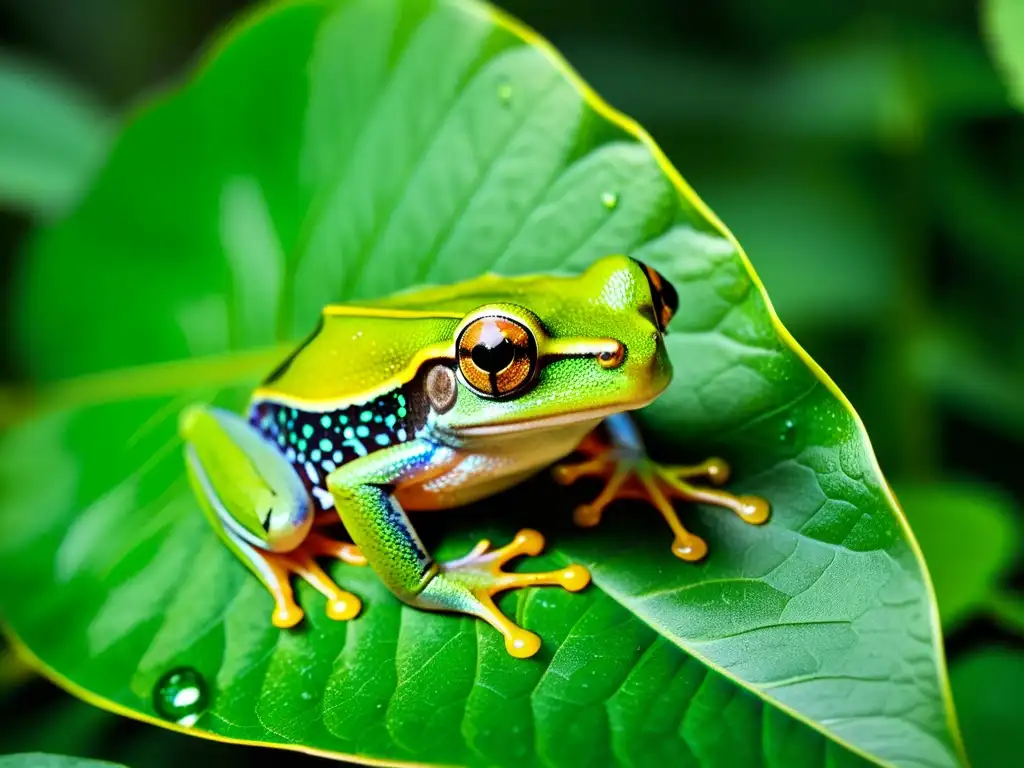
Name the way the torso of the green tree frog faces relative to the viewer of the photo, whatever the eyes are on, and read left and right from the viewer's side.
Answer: facing the viewer and to the right of the viewer
